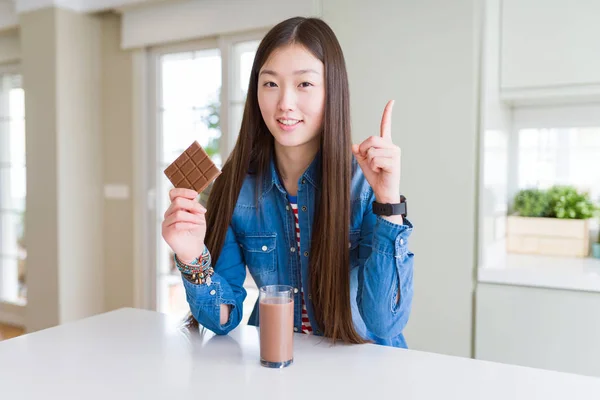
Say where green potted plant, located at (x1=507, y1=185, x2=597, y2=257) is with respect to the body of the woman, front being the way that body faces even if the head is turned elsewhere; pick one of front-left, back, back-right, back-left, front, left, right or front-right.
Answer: back-left

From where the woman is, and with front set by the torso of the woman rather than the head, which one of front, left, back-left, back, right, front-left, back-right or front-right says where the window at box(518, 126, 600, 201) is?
back-left

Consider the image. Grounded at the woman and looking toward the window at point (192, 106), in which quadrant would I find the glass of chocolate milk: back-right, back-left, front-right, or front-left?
back-left

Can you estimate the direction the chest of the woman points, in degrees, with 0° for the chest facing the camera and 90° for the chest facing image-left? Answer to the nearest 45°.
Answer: approximately 0°

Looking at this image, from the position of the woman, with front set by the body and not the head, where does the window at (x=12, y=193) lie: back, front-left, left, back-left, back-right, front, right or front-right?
back-right

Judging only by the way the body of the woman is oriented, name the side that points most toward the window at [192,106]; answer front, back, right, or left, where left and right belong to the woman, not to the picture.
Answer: back
